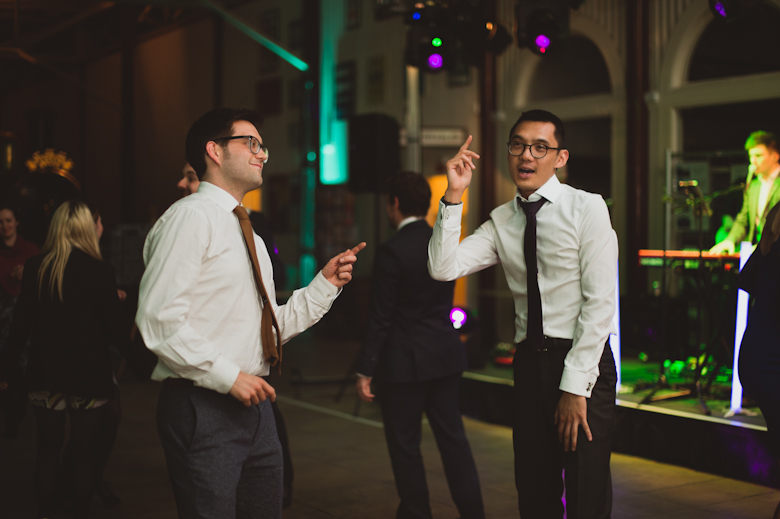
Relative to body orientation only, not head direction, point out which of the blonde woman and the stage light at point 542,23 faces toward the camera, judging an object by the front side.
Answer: the stage light

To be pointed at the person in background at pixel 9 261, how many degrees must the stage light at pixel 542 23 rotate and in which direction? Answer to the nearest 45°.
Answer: approximately 45° to its right

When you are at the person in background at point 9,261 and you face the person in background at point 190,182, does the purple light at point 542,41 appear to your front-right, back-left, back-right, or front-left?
front-left

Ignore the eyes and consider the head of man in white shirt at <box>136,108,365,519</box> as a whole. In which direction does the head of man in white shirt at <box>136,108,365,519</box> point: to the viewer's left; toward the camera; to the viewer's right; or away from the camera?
to the viewer's right

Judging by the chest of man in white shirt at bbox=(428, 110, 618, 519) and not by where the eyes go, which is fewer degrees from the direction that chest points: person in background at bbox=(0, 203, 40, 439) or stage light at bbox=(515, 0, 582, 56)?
the person in background

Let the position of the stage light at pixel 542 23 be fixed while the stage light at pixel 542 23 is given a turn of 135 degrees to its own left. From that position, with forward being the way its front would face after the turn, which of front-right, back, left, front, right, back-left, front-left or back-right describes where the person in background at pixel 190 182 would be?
back

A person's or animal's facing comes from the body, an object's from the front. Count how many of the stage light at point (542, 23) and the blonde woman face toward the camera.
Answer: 1

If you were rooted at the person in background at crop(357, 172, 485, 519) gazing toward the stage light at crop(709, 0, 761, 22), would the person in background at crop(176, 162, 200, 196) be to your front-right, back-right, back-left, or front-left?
back-left

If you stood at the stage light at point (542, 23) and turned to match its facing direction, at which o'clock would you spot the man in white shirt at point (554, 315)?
The man in white shirt is roughly at 12 o'clock from the stage light.

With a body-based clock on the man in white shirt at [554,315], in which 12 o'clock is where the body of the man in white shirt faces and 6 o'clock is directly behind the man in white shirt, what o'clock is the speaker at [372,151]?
The speaker is roughly at 4 o'clock from the man in white shirt.

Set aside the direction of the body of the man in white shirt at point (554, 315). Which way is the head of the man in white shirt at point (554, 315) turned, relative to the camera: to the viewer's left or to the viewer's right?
to the viewer's left

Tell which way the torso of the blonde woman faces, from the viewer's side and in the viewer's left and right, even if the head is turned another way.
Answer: facing away from the viewer

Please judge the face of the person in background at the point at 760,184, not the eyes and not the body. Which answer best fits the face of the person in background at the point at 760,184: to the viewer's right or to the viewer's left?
to the viewer's left

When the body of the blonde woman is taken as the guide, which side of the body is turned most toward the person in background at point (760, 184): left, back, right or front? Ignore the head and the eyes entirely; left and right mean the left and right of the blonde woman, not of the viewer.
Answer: right

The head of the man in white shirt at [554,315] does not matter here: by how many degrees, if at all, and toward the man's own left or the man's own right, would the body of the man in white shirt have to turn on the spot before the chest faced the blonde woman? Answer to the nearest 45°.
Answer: approximately 45° to the man's own right

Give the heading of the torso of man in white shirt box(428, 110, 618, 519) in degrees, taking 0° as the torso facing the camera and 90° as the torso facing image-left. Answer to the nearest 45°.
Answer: approximately 45°

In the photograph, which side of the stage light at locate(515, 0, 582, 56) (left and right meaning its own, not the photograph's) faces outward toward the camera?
front

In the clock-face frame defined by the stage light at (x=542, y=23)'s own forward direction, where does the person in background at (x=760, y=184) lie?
The person in background is roughly at 9 o'clock from the stage light.

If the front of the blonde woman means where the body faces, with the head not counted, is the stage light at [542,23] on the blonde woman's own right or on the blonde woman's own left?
on the blonde woman's own right

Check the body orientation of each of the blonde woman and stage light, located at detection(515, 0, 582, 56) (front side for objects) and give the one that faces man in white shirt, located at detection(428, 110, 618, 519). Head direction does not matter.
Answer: the stage light

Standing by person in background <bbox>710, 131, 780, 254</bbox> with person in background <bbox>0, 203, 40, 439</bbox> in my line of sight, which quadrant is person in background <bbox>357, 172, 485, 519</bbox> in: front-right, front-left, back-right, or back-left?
front-left
